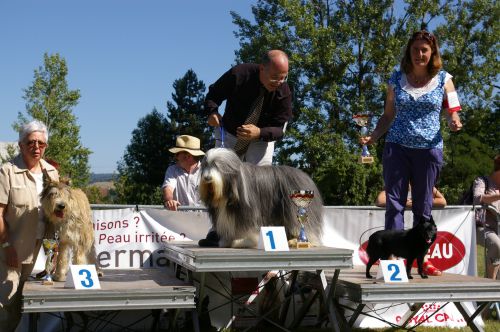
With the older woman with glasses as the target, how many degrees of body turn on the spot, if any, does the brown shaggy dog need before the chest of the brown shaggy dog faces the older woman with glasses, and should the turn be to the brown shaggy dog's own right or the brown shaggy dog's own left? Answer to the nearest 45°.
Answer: approximately 90° to the brown shaggy dog's own right

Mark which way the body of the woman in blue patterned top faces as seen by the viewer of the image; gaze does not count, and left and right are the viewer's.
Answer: facing the viewer

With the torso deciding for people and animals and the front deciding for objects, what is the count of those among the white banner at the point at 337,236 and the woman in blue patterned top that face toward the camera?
2

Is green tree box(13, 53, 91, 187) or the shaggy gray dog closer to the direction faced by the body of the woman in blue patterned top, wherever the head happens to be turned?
the shaggy gray dog

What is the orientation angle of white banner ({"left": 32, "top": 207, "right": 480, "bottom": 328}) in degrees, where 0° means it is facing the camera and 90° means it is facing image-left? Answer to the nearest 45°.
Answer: approximately 0°

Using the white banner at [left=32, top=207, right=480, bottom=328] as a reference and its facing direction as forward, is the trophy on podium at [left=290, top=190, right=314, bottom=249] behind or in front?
in front

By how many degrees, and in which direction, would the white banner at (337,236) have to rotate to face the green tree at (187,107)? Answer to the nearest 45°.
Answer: approximately 180°

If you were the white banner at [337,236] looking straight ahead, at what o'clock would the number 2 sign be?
The number 2 sign is roughly at 12 o'clock from the white banner.

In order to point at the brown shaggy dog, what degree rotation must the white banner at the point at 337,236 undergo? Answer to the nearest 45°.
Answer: approximately 45° to its right

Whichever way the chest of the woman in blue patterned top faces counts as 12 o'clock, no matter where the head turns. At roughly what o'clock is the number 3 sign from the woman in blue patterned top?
The number 3 sign is roughly at 2 o'clock from the woman in blue patterned top.
